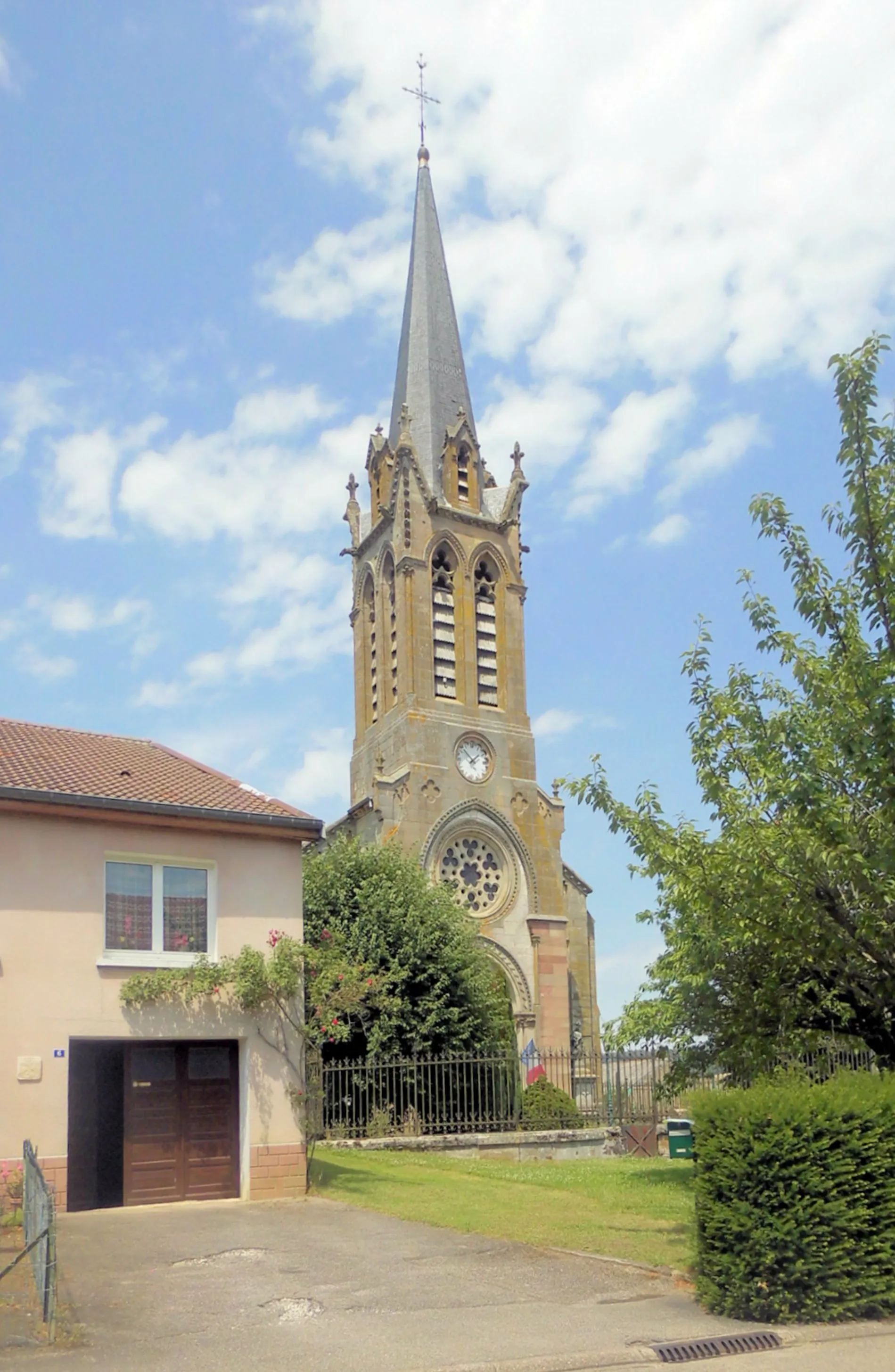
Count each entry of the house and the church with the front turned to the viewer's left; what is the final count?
0

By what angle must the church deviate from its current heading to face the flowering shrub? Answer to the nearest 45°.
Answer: approximately 45° to its right

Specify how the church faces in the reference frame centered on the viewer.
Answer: facing the viewer and to the right of the viewer

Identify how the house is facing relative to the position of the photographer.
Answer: facing the viewer

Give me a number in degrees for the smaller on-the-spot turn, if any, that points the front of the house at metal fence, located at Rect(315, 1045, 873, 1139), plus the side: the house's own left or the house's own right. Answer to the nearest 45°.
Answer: approximately 135° to the house's own left

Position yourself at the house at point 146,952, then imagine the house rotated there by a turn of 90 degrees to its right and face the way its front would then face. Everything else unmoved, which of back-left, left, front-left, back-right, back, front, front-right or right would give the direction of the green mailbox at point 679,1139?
back-right

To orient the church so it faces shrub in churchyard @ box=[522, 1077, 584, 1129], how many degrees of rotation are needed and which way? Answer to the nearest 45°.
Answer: approximately 45° to its right

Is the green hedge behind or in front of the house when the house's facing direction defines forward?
in front

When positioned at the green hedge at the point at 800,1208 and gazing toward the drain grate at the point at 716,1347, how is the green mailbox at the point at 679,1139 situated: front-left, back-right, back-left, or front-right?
back-right

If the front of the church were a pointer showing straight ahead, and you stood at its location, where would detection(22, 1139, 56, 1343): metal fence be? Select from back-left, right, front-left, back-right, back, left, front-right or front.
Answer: front-right

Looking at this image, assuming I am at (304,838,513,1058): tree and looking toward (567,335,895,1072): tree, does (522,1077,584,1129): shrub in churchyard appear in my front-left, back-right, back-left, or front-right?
front-left
